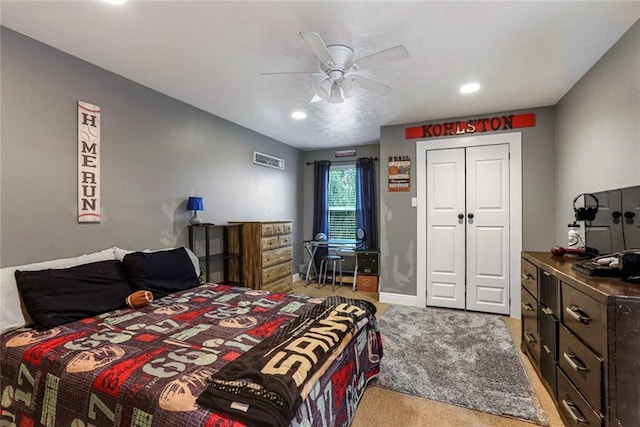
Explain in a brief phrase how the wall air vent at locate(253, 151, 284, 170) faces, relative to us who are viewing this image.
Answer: facing the viewer and to the right of the viewer

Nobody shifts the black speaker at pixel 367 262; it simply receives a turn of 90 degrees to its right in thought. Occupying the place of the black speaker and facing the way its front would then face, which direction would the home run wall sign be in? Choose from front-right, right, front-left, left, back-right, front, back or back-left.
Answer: front-left

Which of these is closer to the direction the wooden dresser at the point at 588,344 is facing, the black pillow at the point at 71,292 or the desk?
the black pillow

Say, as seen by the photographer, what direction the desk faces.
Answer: facing the viewer

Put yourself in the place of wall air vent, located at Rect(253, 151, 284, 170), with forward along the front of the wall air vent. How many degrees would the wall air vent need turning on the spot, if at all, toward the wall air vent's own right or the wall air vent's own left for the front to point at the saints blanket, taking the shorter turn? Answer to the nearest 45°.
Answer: approximately 45° to the wall air vent's own right

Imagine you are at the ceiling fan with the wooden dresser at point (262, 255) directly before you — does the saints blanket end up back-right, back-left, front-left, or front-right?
back-left

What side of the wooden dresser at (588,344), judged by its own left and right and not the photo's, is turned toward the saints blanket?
front

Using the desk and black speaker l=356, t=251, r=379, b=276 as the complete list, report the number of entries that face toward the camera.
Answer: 2

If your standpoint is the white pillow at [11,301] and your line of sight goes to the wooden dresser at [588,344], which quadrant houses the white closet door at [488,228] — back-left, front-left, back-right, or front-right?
front-left

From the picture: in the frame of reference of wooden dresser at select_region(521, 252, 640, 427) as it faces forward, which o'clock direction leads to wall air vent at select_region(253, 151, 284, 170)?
The wall air vent is roughly at 2 o'clock from the wooden dresser.

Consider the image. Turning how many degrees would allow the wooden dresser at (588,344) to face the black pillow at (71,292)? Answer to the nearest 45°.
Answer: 0° — it already faces it
